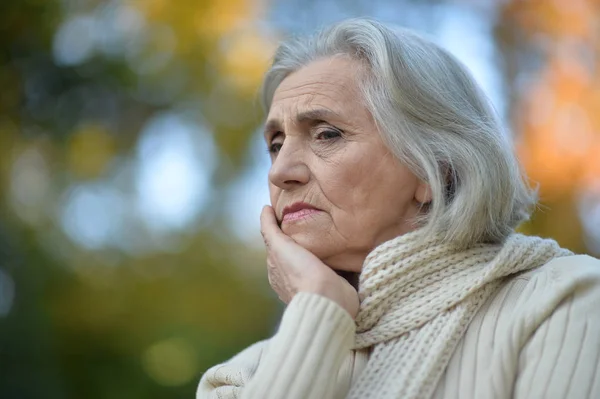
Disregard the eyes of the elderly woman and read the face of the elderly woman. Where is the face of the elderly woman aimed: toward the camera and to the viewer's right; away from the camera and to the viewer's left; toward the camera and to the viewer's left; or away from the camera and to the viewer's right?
toward the camera and to the viewer's left

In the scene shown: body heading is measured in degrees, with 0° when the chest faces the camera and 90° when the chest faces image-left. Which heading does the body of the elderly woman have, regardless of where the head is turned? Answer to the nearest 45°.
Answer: approximately 45°
